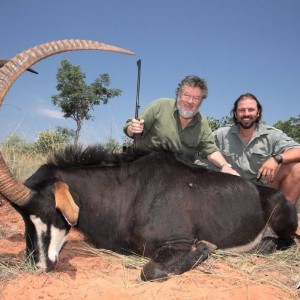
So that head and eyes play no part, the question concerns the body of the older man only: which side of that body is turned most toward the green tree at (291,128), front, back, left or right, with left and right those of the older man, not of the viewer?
back

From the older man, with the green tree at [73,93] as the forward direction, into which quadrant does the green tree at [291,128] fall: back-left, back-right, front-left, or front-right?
front-right

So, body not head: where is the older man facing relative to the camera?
toward the camera

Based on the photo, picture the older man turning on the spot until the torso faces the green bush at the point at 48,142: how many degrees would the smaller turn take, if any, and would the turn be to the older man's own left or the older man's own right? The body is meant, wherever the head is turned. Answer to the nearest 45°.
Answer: approximately 135° to the older man's own right

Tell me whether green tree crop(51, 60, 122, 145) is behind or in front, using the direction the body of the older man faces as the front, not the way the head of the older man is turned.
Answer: behind

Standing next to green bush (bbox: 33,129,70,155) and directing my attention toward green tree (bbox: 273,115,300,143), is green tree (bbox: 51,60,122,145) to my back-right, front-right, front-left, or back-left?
front-left
